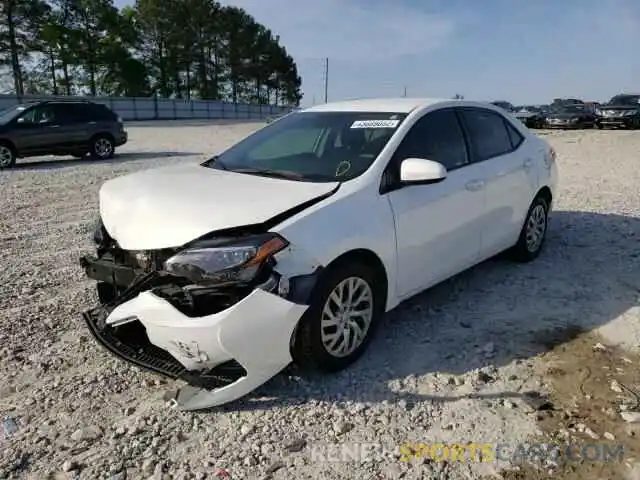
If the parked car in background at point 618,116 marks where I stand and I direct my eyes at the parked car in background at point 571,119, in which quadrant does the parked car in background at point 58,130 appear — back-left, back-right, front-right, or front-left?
front-left

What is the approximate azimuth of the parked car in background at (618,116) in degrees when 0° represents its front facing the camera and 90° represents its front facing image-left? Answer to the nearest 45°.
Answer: approximately 45°

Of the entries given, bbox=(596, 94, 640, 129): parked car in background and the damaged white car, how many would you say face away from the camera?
0

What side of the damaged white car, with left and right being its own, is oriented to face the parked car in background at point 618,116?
back

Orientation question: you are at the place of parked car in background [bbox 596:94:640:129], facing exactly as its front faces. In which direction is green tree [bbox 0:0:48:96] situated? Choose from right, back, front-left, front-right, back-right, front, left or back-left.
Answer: front-right

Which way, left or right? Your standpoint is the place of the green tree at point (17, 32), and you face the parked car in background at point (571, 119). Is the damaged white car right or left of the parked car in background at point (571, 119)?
right

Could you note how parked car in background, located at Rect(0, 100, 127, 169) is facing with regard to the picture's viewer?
facing the viewer and to the left of the viewer

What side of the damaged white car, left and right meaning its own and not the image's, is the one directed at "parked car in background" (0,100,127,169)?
right

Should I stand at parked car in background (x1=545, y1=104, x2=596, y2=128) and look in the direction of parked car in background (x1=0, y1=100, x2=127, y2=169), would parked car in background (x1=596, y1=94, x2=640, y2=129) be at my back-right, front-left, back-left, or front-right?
back-left

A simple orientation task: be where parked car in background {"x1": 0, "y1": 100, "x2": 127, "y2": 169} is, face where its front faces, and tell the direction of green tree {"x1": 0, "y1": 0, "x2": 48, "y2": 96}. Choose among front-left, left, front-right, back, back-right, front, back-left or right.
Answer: back-right

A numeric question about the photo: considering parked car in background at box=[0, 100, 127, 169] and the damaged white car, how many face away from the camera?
0

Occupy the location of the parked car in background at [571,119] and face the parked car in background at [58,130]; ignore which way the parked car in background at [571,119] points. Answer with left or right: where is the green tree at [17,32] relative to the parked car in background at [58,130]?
right

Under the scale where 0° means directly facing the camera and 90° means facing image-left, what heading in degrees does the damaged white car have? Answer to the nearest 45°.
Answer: approximately 45°

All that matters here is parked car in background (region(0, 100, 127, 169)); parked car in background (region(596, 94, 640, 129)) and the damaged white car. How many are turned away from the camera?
0

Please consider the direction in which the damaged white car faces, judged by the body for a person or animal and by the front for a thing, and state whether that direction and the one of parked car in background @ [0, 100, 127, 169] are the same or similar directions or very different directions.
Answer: same or similar directions
